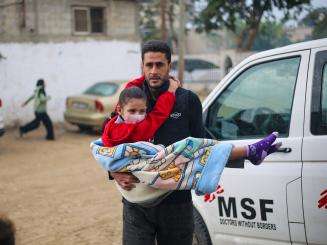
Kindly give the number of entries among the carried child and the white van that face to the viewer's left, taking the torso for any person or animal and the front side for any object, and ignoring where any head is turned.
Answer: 1

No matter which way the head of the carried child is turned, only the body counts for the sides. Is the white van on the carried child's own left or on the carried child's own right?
on the carried child's own left

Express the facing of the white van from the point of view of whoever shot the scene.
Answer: facing to the left of the viewer

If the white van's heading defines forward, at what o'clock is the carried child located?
The carried child is roughly at 10 o'clock from the white van.

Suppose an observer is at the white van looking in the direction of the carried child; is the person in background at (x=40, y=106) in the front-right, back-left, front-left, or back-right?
back-right

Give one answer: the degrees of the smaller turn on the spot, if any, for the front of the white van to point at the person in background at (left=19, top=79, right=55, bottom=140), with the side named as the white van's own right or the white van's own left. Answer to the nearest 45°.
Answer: approximately 45° to the white van's own right

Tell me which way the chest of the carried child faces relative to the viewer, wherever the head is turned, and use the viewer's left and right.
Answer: facing the viewer and to the right of the viewer

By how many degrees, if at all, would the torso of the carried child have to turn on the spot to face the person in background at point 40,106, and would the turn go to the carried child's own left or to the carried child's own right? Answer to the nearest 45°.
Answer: approximately 135° to the carried child's own left
